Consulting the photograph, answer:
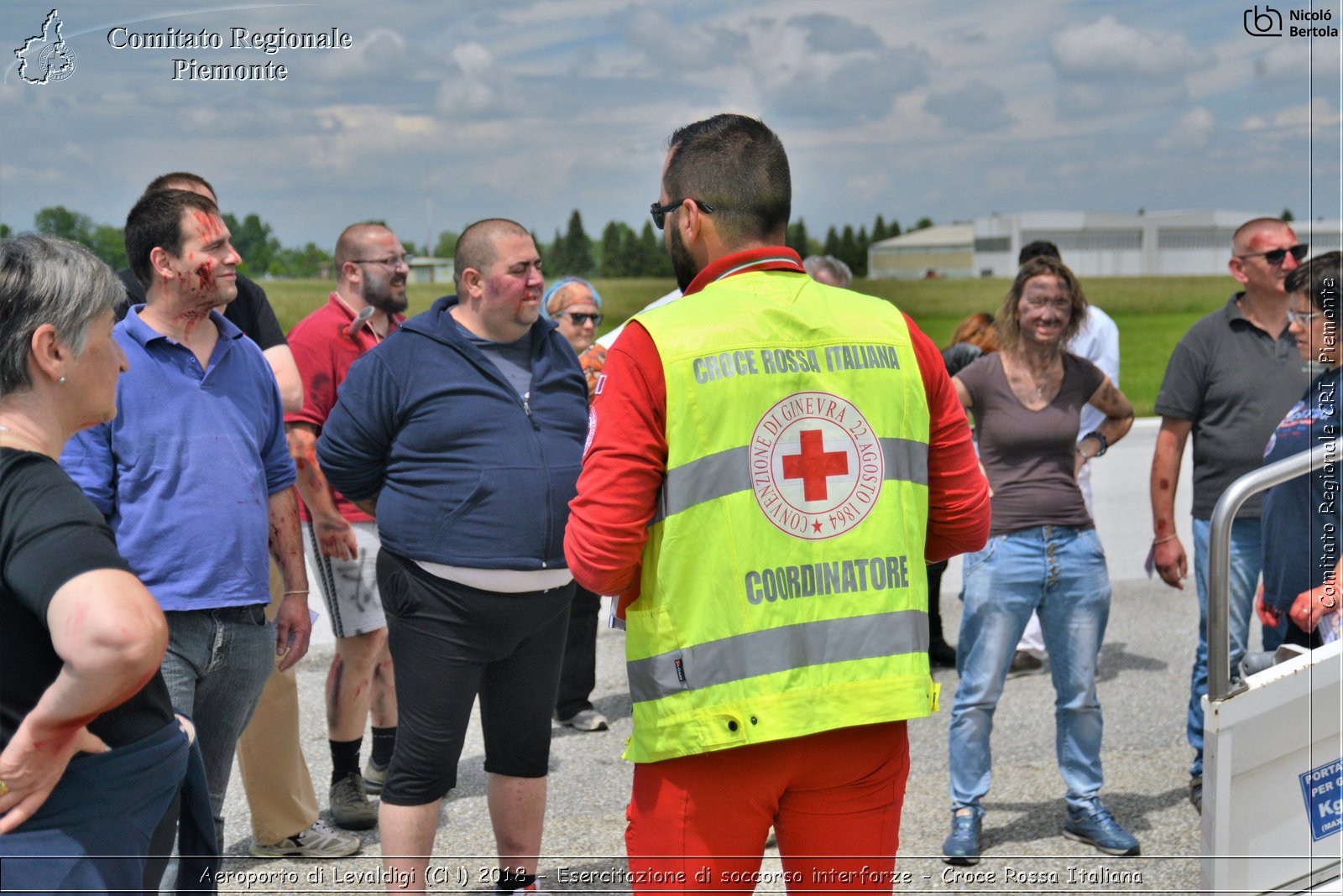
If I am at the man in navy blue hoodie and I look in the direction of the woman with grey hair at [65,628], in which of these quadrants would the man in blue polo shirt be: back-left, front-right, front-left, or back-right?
front-right

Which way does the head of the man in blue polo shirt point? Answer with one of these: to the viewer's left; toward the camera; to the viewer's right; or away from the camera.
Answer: to the viewer's right

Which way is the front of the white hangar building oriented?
toward the camera

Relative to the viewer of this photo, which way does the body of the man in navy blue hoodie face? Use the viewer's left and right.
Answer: facing the viewer and to the right of the viewer

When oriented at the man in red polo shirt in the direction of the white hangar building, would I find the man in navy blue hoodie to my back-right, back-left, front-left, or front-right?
back-right

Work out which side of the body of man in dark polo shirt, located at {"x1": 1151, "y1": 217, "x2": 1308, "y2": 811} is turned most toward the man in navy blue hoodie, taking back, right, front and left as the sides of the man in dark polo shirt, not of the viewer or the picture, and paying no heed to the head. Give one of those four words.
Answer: right

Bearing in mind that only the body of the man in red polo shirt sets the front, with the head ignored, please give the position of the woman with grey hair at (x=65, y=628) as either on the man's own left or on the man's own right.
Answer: on the man's own right

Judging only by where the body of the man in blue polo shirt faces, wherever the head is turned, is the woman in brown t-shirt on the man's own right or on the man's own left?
on the man's own left

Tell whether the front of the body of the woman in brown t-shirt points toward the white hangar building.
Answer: no

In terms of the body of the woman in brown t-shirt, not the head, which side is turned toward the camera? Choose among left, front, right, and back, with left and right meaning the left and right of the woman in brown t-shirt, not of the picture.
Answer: front

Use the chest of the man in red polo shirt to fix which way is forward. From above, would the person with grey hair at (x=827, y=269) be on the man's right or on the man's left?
on the man's left

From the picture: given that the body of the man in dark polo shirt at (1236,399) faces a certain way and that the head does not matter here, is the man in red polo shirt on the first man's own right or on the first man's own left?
on the first man's own right

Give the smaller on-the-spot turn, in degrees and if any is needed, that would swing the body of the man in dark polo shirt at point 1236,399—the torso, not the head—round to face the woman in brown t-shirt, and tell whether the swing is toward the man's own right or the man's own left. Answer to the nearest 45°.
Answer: approximately 90° to the man's own right

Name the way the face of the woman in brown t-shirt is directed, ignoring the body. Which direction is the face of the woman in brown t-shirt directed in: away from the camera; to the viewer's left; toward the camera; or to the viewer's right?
toward the camera

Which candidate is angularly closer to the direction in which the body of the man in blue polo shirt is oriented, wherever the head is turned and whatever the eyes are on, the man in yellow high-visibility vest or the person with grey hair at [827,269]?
the man in yellow high-visibility vest

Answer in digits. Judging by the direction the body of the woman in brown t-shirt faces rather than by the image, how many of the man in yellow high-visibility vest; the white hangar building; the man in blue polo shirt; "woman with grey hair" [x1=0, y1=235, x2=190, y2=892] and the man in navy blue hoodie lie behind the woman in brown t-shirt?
1

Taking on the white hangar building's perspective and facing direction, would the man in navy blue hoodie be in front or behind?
in front
